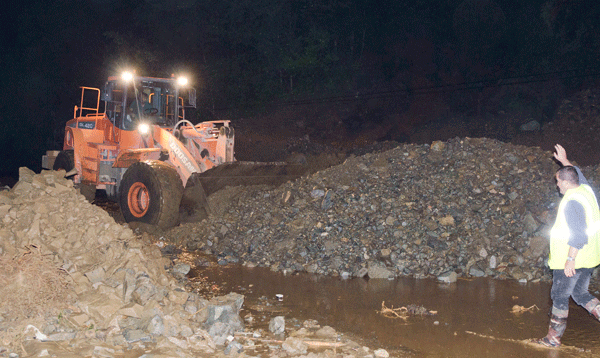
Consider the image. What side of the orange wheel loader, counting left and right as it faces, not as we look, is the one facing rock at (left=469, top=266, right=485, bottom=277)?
front

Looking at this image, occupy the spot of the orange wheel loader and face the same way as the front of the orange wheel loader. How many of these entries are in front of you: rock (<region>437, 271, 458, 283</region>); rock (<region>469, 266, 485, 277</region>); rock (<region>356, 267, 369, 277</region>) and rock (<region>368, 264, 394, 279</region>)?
4

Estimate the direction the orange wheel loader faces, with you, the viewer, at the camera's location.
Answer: facing the viewer and to the right of the viewer

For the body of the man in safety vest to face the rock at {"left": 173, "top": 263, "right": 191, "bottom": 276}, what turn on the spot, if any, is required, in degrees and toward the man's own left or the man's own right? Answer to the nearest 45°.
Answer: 0° — they already face it

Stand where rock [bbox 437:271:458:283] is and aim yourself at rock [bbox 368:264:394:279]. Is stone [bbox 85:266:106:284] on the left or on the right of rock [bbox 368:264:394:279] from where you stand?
left

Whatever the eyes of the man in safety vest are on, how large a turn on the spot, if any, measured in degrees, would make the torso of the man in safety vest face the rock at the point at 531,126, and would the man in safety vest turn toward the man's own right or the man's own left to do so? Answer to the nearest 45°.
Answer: approximately 90° to the man's own right

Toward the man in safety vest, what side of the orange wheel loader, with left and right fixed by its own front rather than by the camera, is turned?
front

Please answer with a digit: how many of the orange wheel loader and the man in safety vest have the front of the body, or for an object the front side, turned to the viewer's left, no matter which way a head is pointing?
1

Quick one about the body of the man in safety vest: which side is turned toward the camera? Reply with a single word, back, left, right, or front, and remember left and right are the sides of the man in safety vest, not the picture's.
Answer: left

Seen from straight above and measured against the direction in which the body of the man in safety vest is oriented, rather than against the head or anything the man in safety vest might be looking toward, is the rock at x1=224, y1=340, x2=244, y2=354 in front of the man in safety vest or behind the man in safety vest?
in front

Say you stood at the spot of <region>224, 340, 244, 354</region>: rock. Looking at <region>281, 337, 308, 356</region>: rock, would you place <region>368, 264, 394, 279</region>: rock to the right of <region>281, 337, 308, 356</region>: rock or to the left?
left

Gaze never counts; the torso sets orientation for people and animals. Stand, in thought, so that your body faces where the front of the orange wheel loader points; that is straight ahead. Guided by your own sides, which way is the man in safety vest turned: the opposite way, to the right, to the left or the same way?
the opposite way

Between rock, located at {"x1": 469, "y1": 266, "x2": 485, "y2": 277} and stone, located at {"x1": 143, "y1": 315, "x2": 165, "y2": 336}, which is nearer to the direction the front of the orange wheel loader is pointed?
the rock

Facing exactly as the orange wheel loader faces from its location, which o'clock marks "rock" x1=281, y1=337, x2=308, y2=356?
The rock is roughly at 1 o'clock from the orange wheel loader.

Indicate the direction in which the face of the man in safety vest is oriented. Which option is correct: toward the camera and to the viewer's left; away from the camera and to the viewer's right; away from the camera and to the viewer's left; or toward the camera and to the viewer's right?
away from the camera and to the viewer's left
